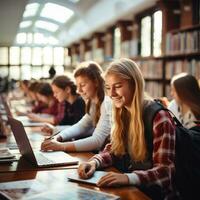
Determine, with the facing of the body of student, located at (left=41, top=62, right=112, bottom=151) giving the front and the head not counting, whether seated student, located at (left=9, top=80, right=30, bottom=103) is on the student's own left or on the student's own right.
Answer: on the student's own right

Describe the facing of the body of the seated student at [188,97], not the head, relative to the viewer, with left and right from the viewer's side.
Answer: facing to the left of the viewer

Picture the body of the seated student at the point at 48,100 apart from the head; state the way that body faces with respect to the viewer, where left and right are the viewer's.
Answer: facing to the left of the viewer

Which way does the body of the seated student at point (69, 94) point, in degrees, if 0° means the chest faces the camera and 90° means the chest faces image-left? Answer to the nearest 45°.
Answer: approximately 90°

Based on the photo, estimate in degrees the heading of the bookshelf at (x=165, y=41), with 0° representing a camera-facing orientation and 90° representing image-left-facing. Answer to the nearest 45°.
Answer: approximately 45°

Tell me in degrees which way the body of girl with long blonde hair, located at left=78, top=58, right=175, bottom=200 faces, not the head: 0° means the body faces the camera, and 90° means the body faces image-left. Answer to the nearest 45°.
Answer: approximately 45°

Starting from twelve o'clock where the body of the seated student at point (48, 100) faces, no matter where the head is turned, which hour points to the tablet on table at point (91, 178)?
The tablet on table is roughly at 9 o'clock from the seated student.

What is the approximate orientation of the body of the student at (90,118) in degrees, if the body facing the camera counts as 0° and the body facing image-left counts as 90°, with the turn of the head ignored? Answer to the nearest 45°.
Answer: approximately 45°
